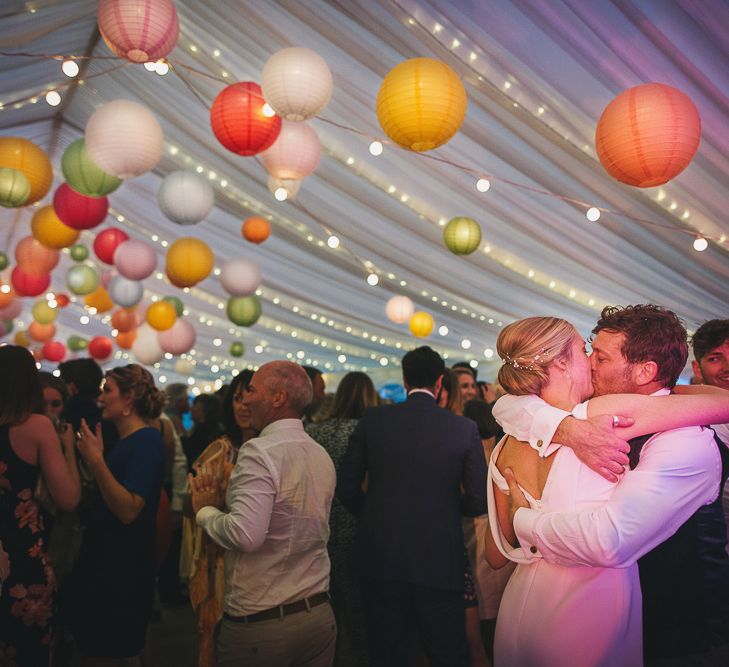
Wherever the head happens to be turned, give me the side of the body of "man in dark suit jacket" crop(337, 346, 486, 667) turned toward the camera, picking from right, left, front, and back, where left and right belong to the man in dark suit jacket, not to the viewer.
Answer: back

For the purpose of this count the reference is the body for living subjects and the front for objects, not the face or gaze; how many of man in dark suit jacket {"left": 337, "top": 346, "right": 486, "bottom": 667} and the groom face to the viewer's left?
1

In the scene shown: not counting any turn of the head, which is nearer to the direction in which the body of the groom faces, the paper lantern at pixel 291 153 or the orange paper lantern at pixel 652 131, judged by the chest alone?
the paper lantern

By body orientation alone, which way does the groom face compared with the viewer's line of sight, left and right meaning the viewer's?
facing to the left of the viewer

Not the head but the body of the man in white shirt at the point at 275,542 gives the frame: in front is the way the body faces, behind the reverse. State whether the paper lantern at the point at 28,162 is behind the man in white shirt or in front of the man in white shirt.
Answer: in front

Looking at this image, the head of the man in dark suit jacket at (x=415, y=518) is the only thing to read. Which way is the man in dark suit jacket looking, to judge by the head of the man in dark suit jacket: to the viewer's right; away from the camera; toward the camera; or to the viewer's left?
away from the camera

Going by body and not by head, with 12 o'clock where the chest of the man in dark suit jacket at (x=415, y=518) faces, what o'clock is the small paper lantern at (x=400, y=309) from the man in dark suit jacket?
The small paper lantern is roughly at 12 o'clock from the man in dark suit jacket.

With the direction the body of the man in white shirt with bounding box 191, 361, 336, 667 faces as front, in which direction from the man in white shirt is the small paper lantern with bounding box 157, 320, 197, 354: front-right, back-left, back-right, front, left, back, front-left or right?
front-right

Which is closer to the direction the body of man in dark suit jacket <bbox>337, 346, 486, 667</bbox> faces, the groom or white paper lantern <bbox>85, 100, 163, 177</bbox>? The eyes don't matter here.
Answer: the white paper lantern

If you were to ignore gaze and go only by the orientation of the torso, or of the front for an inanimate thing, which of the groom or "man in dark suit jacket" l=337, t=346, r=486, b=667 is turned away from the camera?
the man in dark suit jacket

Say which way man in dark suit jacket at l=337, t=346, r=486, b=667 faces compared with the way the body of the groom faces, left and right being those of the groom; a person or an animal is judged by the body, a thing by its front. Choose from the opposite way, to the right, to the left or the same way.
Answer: to the right

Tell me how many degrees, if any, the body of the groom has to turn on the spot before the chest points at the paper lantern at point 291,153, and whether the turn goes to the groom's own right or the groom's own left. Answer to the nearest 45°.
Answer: approximately 45° to the groom's own right
